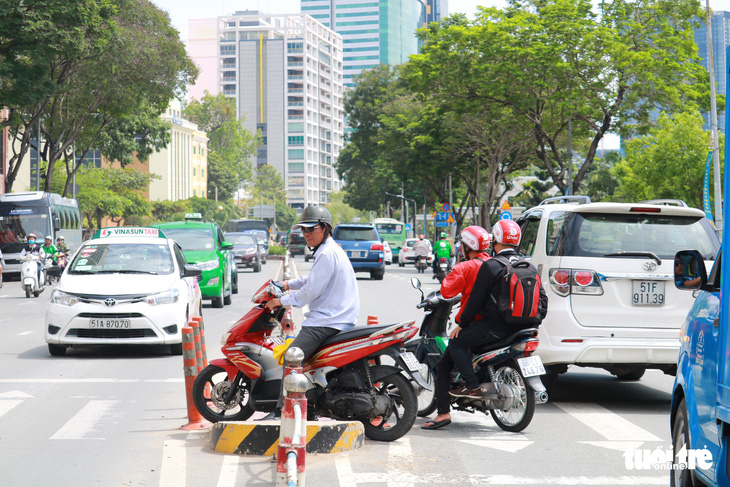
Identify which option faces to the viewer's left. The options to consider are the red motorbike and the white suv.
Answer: the red motorbike

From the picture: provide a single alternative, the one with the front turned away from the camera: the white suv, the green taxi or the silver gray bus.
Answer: the white suv

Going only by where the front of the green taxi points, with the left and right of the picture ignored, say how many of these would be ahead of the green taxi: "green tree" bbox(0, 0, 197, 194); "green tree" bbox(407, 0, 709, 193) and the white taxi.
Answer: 1

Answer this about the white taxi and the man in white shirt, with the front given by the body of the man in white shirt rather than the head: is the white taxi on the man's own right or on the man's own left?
on the man's own right

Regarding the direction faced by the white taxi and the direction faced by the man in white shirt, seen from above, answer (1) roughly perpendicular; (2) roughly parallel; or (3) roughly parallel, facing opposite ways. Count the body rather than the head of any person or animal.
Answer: roughly perpendicular

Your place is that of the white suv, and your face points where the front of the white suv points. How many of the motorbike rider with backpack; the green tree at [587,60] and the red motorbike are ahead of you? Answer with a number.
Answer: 1

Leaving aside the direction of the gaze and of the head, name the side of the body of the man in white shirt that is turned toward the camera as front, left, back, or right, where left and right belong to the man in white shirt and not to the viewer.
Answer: left

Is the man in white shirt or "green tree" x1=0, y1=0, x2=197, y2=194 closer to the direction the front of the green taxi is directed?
the man in white shirt

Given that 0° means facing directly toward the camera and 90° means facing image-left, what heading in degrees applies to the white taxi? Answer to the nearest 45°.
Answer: approximately 0°

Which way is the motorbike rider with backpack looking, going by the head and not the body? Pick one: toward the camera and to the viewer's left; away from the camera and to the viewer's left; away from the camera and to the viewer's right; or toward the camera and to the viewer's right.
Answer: away from the camera and to the viewer's left

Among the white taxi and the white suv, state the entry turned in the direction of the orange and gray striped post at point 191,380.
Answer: the white taxi

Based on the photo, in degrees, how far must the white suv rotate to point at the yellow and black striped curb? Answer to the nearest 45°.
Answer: approximately 135° to its left

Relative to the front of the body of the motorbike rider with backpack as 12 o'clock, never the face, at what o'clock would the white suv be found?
The white suv is roughly at 3 o'clock from the motorbike rider with backpack.

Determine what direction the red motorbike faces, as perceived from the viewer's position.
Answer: facing to the left of the viewer

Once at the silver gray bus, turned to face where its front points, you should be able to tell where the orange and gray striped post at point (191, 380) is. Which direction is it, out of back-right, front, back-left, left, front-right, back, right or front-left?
front-left

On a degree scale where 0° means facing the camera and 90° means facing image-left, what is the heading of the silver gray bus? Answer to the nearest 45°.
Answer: approximately 45°
